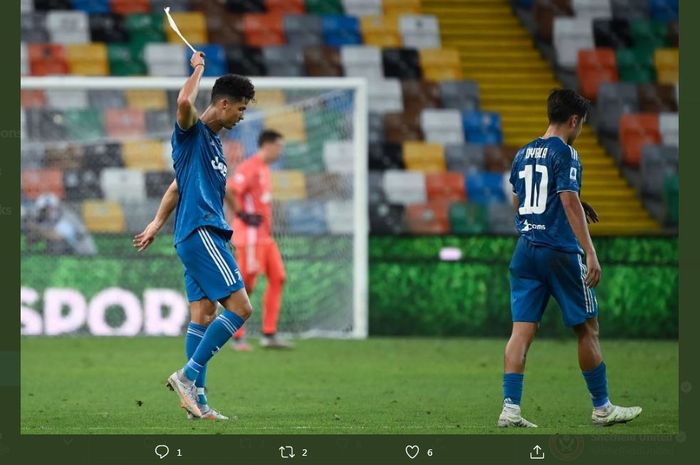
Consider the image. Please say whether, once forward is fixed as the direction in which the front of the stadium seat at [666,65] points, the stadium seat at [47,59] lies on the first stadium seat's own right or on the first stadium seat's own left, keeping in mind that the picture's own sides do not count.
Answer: on the first stadium seat's own right

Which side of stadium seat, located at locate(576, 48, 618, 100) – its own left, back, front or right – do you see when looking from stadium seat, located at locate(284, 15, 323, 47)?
right

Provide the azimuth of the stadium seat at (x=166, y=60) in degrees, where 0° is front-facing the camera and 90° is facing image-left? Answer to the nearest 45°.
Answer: approximately 0°

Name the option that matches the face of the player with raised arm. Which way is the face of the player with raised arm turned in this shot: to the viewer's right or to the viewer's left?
to the viewer's right

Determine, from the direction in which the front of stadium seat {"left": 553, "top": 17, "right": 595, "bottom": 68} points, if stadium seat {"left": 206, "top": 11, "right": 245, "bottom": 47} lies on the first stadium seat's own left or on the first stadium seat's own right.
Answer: on the first stadium seat's own right

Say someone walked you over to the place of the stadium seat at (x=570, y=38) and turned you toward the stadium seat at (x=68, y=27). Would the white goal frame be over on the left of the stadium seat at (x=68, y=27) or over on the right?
left

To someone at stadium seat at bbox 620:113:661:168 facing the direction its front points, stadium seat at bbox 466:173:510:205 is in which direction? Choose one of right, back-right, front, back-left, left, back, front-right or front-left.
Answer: front-right
